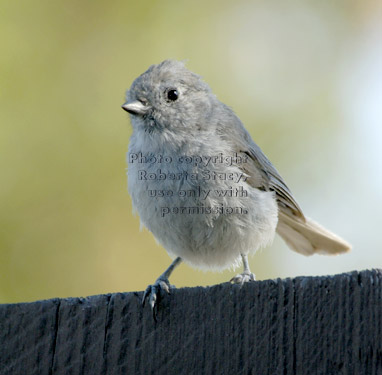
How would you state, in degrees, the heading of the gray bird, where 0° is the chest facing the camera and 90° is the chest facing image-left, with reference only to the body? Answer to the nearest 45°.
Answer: approximately 45°
